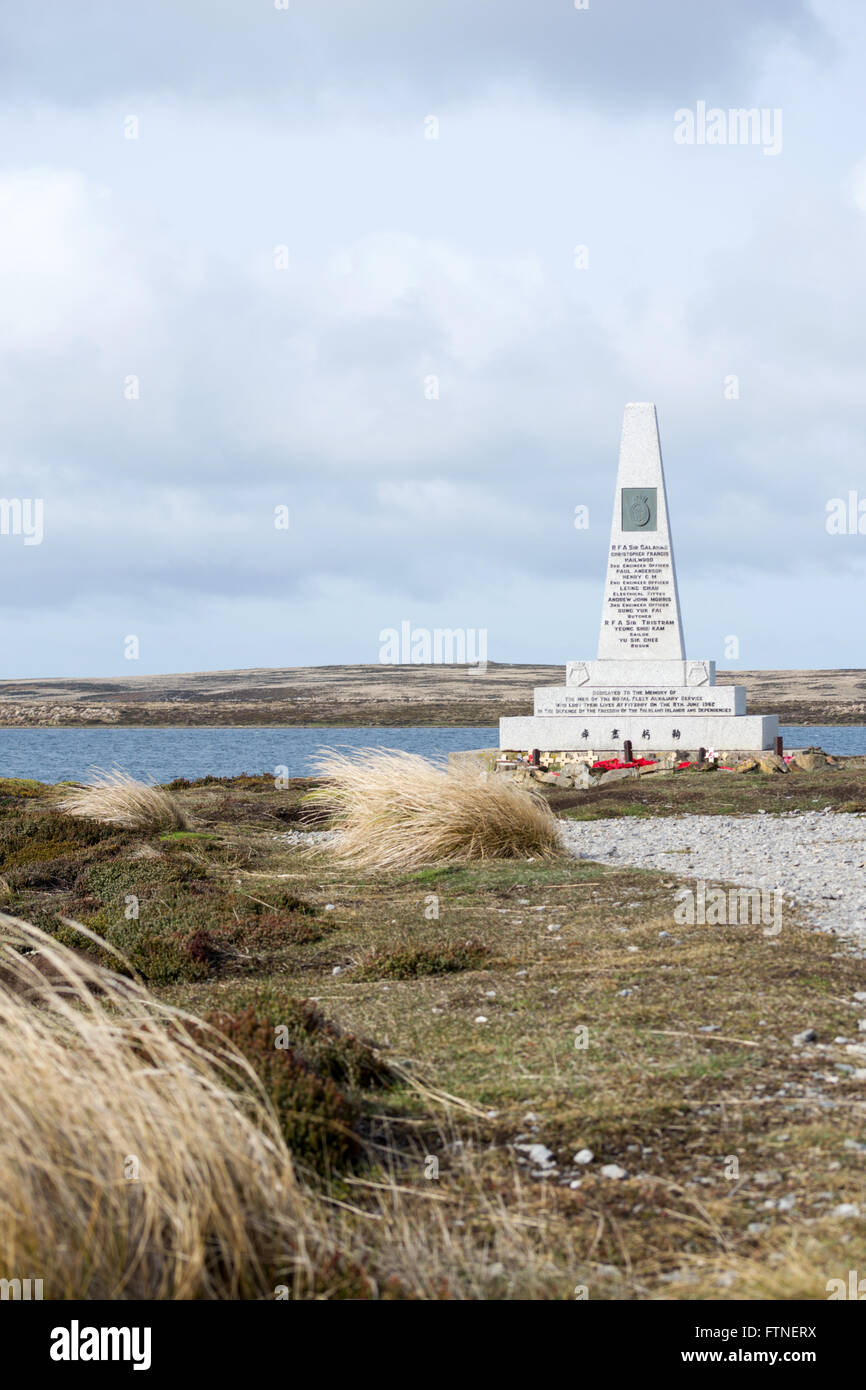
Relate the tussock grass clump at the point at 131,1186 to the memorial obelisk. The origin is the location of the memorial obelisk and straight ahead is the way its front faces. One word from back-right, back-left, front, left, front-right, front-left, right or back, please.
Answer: front

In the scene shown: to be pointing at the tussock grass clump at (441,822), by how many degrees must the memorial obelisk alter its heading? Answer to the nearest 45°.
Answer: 0° — it already faces it

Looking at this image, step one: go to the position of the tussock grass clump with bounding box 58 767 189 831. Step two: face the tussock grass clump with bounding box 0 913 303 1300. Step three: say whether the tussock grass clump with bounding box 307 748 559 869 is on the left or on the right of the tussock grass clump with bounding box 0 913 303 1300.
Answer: left

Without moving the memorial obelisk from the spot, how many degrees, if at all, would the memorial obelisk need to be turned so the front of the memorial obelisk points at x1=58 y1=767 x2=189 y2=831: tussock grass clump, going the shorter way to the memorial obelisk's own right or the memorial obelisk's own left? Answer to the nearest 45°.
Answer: approximately 45° to the memorial obelisk's own right

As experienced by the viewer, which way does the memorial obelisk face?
facing the viewer
